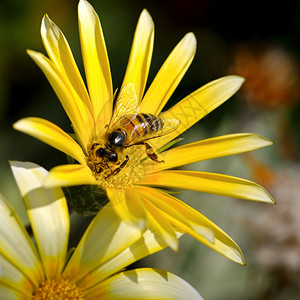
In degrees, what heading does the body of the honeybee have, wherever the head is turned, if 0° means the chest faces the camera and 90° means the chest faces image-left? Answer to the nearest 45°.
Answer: approximately 45°
